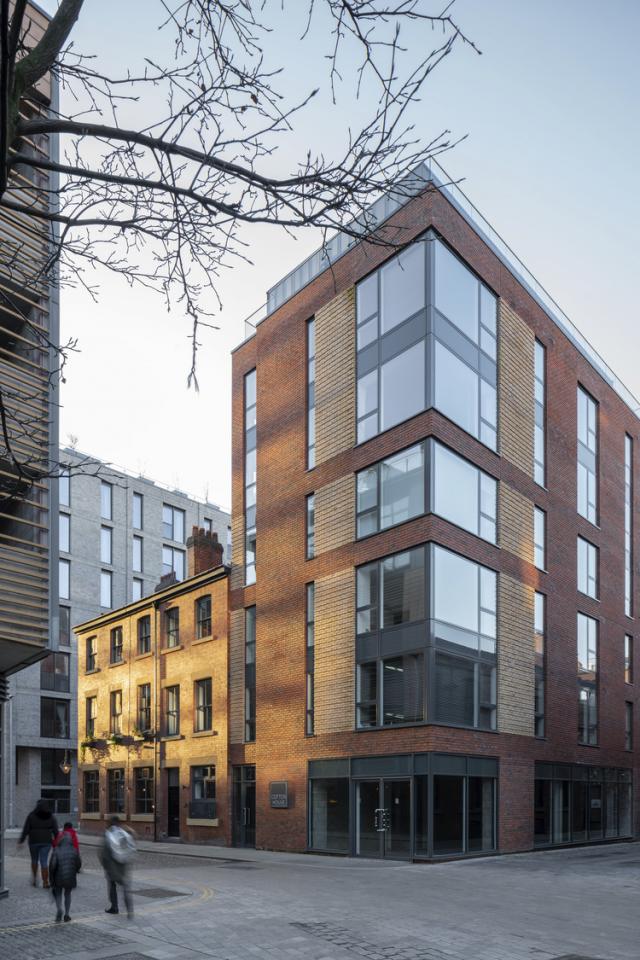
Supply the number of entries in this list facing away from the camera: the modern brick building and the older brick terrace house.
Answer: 0

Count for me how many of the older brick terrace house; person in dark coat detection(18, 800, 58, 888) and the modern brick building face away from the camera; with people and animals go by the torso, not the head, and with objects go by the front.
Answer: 1

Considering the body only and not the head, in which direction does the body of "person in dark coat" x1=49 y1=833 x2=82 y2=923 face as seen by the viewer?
away from the camera

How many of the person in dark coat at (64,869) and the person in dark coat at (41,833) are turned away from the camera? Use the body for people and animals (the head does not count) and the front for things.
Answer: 2

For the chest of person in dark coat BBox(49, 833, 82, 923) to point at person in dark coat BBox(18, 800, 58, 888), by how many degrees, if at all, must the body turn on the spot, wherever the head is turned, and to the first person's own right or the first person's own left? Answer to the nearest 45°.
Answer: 0° — they already face them

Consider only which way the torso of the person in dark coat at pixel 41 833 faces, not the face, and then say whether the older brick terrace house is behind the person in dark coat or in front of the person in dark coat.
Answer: in front

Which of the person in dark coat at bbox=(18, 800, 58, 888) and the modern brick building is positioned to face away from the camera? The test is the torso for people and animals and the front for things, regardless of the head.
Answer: the person in dark coat

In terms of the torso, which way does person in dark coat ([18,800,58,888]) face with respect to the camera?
away from the camera

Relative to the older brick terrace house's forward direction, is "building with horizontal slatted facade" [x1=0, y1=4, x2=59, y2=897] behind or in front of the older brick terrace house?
in front

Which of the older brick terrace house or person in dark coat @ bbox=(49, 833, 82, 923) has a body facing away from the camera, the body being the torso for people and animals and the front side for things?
the person in dark coat
